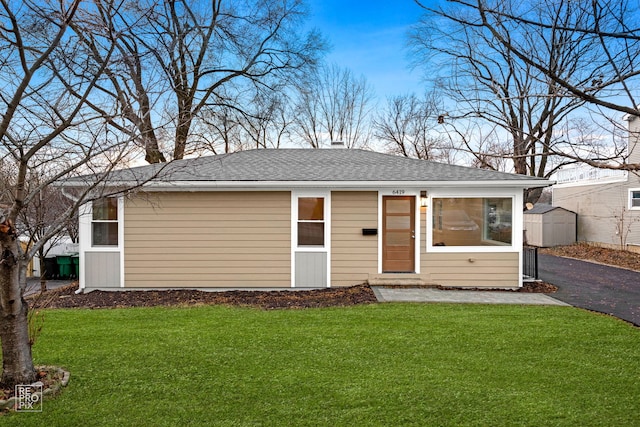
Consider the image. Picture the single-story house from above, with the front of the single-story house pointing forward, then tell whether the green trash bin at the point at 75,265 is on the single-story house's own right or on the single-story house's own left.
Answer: on the single-story house's own right

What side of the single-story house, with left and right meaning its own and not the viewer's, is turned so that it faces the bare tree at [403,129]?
back

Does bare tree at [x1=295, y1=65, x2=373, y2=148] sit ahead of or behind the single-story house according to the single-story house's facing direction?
behind

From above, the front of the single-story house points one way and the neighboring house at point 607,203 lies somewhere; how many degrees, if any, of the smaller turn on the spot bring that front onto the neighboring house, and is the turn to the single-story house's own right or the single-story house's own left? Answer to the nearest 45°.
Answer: approximately 135° to the single-story house's own left

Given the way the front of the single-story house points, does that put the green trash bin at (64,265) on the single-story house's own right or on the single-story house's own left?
on the single-story house's own right

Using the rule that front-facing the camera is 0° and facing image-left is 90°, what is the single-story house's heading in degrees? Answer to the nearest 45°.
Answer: approximately 0°
